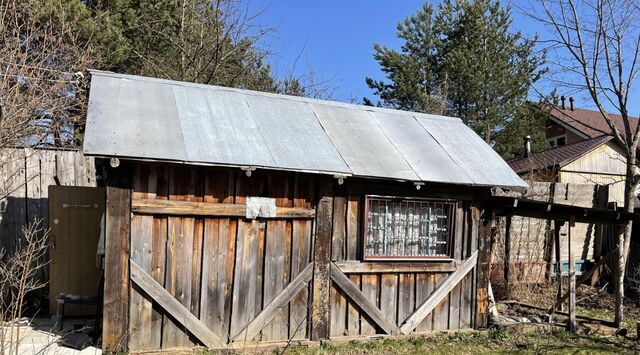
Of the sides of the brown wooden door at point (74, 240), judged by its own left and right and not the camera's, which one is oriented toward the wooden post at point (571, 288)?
left

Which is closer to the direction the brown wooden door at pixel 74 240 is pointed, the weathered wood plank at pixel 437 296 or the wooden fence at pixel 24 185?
the weathered wood plank

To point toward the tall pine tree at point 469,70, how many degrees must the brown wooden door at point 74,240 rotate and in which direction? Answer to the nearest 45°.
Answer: approximately 135° to its left

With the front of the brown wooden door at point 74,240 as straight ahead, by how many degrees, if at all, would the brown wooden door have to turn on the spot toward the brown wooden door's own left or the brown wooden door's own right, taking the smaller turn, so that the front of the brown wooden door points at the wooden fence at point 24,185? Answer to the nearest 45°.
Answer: approximately 135° to the brown wooden door's own right

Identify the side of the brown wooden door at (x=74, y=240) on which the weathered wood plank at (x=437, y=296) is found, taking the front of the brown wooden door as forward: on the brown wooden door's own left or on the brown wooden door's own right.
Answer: on the brown wooden door's own left

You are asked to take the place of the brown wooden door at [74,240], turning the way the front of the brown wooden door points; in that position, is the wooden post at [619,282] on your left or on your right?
on your left

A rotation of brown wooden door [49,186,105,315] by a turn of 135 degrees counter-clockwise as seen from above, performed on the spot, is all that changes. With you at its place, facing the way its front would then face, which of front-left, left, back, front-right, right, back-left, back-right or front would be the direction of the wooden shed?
right

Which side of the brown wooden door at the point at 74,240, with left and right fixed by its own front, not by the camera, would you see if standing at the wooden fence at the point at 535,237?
left

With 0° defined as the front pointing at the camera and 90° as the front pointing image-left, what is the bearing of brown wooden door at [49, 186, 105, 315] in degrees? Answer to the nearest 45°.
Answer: approximately 0°
